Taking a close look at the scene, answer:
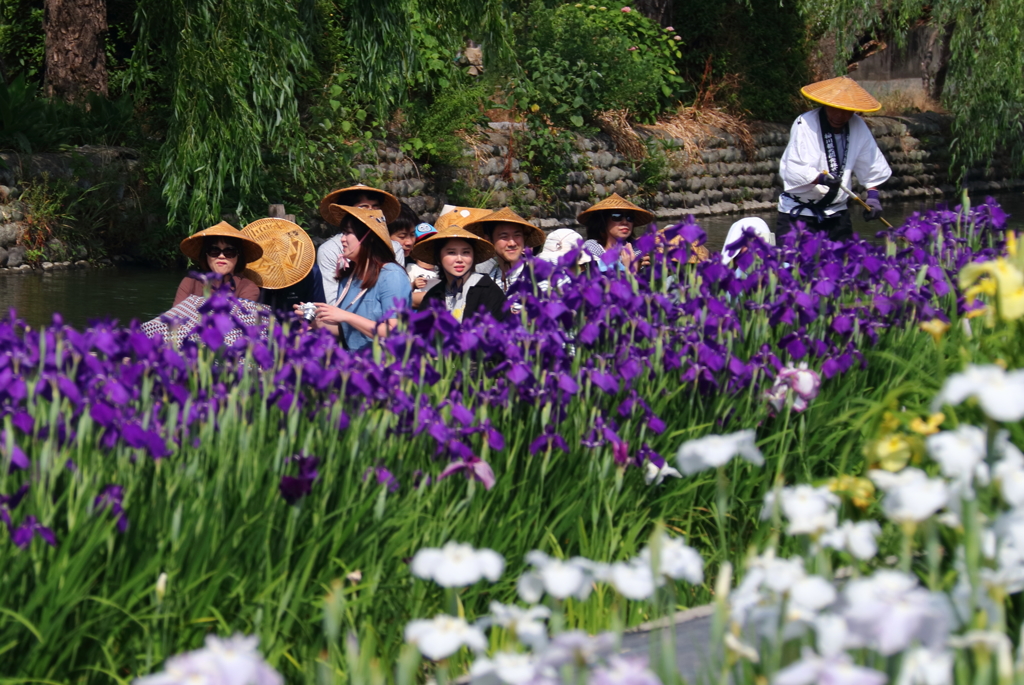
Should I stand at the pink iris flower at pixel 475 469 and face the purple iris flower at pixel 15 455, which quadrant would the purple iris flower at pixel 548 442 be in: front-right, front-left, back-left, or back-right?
back-right

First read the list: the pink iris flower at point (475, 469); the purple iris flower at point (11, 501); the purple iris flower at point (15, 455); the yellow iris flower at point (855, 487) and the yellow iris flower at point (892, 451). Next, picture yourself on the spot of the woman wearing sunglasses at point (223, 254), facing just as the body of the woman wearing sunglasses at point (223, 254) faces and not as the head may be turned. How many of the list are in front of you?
5

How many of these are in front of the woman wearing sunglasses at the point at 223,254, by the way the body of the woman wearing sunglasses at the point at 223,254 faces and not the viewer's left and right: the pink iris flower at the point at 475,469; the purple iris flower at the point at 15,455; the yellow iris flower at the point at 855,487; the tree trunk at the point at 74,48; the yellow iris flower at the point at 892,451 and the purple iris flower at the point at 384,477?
5

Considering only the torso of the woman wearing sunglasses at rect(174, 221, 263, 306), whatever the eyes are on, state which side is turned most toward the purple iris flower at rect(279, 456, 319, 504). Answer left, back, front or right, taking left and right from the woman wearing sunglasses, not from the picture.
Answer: front

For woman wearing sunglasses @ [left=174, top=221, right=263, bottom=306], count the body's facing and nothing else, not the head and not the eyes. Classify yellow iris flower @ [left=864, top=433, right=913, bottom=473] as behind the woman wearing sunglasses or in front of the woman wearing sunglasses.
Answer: in front

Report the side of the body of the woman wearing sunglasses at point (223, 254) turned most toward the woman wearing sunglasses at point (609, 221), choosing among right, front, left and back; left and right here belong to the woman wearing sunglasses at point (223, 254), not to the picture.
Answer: left

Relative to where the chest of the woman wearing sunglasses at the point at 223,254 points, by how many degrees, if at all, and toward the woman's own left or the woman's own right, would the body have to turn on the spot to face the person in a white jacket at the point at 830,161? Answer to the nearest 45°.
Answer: approximately 90° to the woman's own left

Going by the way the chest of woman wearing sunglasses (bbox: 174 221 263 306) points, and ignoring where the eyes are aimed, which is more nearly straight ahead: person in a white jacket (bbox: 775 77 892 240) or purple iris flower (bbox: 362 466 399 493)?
the purple iris flower

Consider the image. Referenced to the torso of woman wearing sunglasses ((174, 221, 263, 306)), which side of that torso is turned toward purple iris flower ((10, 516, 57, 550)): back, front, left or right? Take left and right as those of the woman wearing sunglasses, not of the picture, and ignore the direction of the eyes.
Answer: front

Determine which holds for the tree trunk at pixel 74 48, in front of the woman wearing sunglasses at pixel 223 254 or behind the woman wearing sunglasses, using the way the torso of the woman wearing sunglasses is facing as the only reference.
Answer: behind

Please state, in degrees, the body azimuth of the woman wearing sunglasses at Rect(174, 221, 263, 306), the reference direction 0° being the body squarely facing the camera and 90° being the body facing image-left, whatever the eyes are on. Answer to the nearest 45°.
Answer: approximately 0°

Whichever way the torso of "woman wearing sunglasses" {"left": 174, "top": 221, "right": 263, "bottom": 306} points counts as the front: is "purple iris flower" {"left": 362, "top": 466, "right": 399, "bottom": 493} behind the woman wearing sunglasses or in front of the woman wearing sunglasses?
in front

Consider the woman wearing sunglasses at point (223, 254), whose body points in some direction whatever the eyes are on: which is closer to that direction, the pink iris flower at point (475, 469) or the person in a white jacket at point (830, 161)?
the pink iris flower
